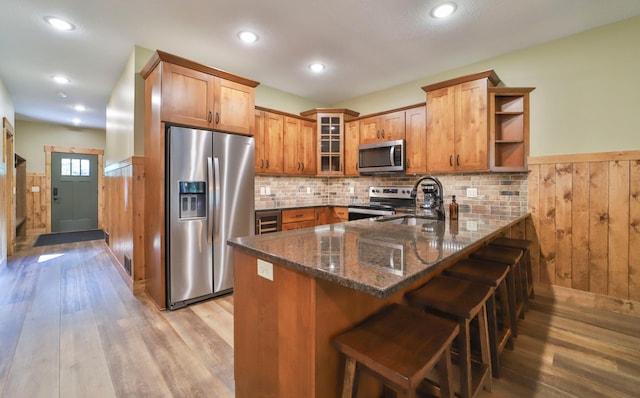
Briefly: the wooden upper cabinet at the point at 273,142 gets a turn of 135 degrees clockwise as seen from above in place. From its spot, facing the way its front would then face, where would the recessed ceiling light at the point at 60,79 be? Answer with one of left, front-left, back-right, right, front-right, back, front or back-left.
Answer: front

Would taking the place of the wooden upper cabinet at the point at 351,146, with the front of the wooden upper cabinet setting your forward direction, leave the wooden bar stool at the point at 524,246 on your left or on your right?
on your left

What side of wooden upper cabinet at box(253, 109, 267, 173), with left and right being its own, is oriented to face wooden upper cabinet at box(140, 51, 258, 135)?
right

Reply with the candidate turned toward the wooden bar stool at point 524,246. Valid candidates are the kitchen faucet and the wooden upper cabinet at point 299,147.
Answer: the wooden upper cabinet
